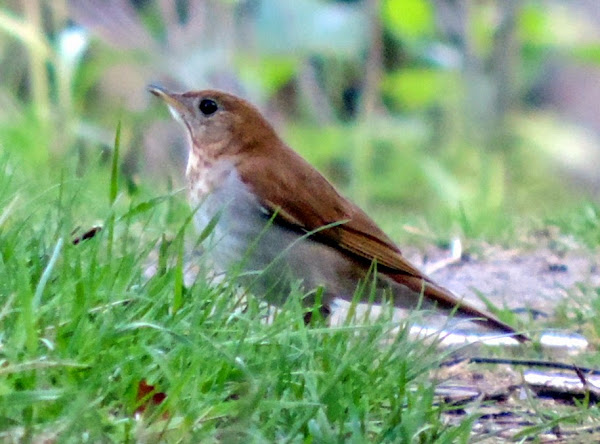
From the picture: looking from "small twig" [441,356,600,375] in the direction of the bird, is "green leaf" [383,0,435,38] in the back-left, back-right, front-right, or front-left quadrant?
front-right

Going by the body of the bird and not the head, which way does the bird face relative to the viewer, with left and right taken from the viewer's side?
facing to the left of the viewer

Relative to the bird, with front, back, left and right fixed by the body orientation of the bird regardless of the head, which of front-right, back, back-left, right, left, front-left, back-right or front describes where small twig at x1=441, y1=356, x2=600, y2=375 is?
back-left

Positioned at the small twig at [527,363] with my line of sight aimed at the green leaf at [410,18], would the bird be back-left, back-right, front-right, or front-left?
front-left

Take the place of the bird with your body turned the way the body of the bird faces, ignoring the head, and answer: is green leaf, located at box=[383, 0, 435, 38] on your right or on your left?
on your right

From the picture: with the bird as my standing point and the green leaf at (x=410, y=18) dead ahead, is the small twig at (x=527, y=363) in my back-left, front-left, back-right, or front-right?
back-right
